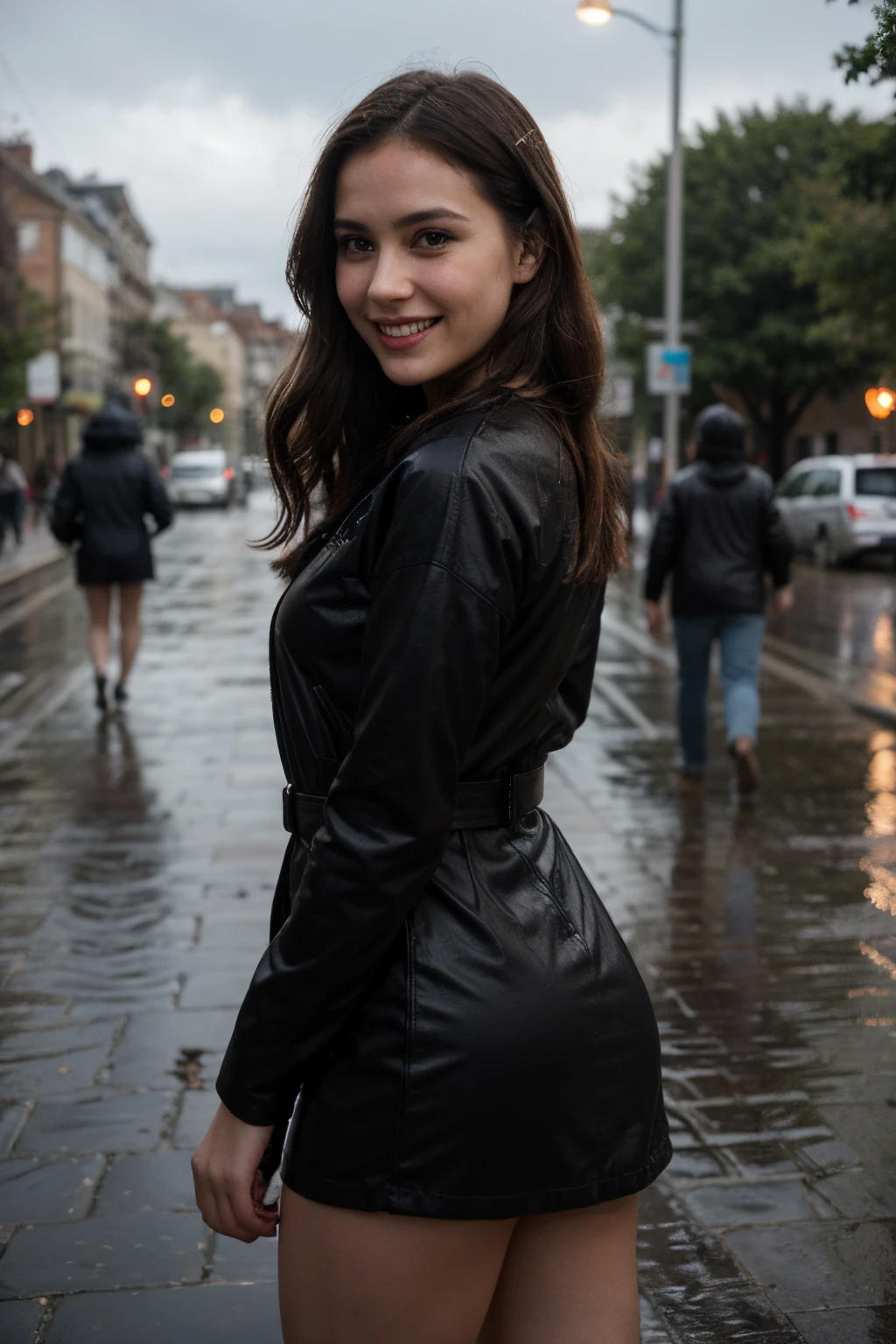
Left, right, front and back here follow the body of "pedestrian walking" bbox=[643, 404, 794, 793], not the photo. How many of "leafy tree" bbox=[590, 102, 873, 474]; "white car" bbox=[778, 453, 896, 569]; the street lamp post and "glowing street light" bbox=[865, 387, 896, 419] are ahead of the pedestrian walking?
4

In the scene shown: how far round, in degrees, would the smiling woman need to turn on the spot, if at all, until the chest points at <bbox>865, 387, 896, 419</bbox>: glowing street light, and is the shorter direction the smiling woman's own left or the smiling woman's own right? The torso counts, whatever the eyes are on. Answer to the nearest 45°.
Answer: approximately 45° to the smiling woman's own right

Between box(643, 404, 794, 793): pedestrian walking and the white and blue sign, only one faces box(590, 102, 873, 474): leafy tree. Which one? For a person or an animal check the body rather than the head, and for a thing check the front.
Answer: the pedestrian walking

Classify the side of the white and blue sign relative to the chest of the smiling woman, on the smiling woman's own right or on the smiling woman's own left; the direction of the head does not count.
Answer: on the smiling woman's own right

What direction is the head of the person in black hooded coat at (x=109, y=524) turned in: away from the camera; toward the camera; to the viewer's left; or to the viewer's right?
away from the camera

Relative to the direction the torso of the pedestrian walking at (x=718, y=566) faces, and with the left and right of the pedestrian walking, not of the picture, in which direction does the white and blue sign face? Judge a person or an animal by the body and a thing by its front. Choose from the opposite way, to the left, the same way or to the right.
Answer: the opposite way

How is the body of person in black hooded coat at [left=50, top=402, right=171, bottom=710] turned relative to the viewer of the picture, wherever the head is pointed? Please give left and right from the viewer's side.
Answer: facing away from the viewer

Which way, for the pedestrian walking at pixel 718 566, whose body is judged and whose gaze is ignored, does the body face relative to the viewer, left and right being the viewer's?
facing away from the viewer

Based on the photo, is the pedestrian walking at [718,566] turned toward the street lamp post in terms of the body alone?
yes

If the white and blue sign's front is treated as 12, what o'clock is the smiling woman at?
The smiling woman is roughly at 12 o'clock from the white and blue sign.

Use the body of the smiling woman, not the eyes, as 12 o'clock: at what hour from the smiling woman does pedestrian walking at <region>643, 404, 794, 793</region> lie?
The pedestrian walking is roughly at 2 o'clock from the smiling woman.
